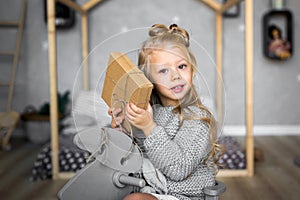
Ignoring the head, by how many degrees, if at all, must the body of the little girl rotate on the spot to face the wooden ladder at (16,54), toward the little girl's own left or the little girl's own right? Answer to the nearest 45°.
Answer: approximately 90° to the little girl's own right

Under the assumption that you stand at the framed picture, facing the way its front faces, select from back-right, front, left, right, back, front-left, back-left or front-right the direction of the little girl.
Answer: front

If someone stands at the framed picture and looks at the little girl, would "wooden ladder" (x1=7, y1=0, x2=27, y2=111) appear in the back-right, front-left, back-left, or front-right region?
front-right

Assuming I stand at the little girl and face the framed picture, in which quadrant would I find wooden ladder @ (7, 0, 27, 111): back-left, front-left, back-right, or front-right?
front-left

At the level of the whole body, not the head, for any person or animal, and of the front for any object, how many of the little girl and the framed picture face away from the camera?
0

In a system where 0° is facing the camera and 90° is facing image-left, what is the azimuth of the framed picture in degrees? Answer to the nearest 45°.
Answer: approximately 0°

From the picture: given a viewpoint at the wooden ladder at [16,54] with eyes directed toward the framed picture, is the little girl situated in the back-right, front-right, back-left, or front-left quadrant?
front-right

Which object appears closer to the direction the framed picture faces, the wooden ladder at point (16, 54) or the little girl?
the little girl

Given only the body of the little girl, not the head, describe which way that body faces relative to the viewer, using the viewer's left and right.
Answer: facing the viewer and to the left of the viewer

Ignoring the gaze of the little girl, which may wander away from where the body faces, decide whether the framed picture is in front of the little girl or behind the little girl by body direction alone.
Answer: behind

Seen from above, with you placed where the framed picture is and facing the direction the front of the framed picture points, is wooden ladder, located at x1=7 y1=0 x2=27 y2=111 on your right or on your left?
on your right
